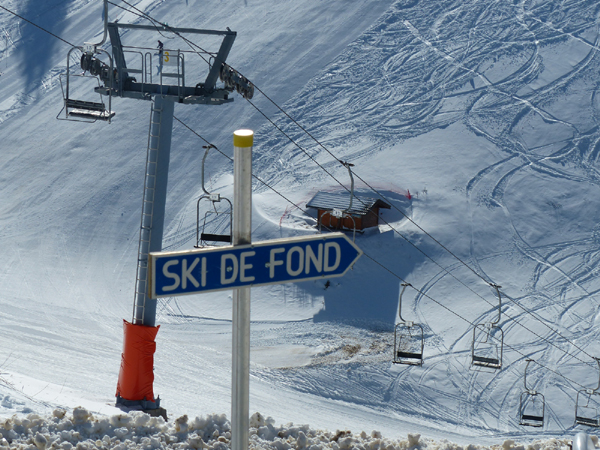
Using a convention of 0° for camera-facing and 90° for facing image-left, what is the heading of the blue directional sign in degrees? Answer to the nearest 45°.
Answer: approximately 0°

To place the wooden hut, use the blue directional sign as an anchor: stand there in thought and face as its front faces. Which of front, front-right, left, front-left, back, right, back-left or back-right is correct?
back
